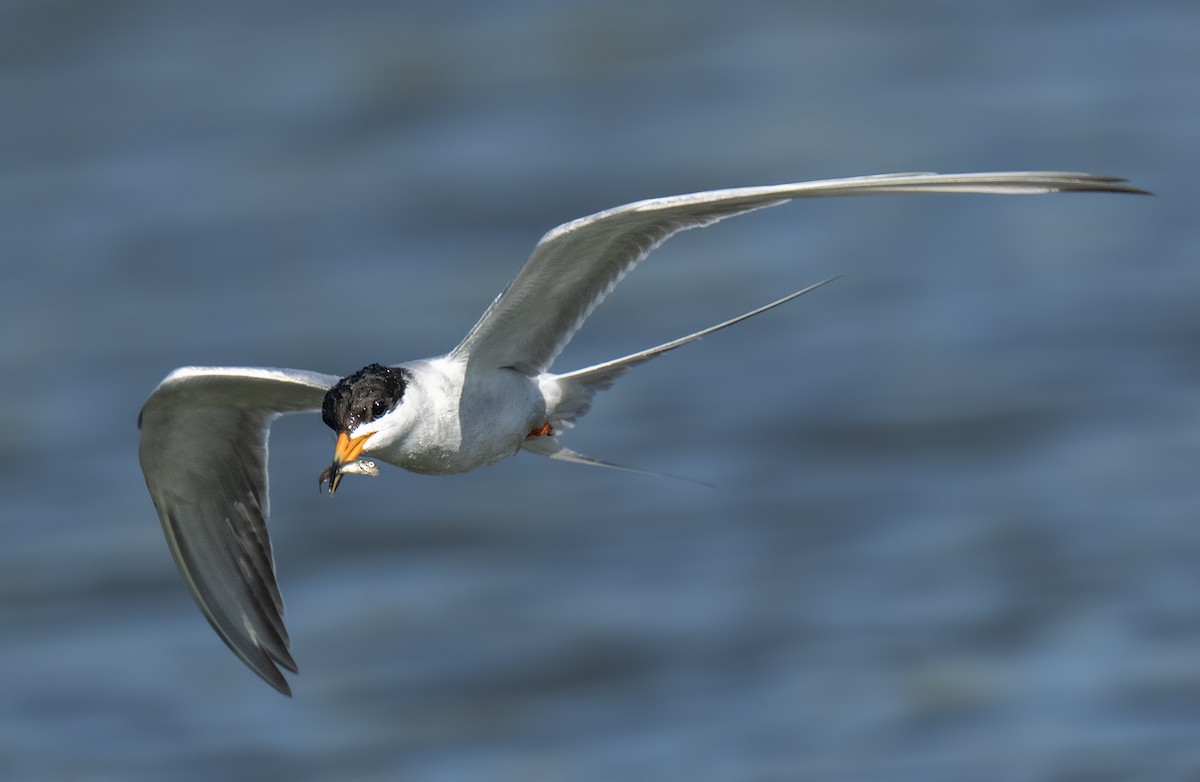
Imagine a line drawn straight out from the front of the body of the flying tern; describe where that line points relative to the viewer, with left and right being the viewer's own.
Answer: facing the viewer and to the left of the viewer
